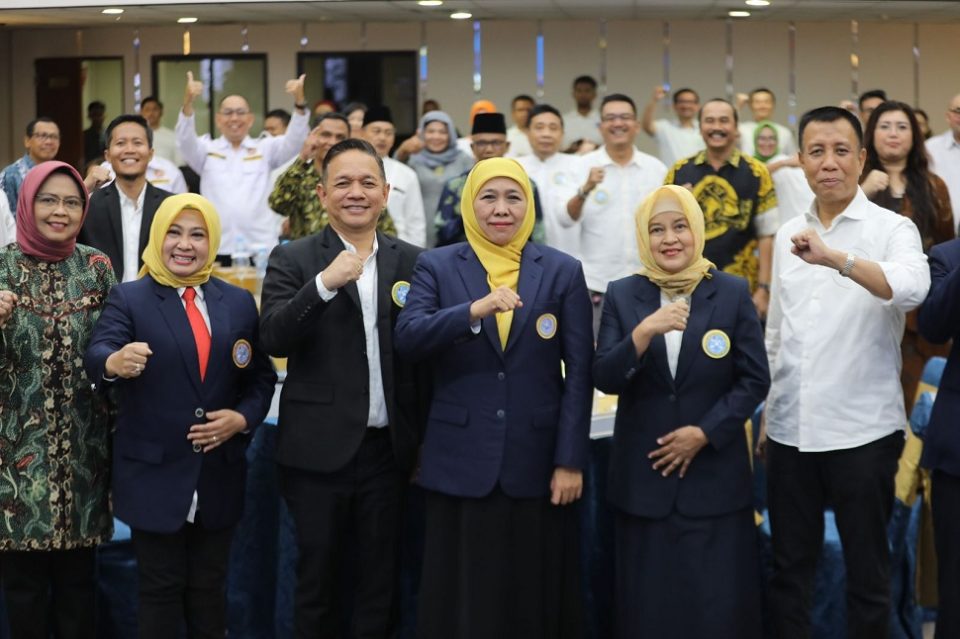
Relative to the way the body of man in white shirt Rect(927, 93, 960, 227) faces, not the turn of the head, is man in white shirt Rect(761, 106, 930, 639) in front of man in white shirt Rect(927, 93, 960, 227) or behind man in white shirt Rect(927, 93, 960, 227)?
in front

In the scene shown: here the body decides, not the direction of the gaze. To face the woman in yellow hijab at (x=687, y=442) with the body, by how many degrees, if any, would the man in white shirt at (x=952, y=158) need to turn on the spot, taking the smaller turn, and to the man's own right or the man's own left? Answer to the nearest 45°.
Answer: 0° — they already face them

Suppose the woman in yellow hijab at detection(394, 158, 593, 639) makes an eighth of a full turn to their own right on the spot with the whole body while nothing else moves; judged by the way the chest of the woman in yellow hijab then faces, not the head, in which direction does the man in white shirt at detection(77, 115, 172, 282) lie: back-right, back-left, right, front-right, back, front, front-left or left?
right

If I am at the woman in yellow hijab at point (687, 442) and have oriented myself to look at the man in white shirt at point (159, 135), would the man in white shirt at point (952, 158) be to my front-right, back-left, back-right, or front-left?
front-right

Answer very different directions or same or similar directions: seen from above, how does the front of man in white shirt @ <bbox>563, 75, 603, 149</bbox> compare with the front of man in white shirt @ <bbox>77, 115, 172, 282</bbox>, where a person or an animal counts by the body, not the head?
same or similar directions

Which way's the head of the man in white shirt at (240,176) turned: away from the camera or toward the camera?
toward the camera

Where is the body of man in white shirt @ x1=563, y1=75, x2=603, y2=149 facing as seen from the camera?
toward the camera

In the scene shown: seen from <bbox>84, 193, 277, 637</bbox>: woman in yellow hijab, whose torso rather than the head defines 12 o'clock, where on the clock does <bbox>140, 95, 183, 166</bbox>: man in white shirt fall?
The man in white shirt is roughly at 6 o'clock from the woman in yellow hijab.

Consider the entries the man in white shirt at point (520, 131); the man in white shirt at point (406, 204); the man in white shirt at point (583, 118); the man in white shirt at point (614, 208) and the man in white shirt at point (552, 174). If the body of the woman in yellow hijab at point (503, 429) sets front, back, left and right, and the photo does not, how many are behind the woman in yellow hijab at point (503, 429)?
5

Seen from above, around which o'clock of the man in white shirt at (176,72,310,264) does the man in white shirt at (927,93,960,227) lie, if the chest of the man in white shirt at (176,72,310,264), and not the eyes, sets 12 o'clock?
the man in white shirt at (927,93,960,227) is roughly at 10 o'clock from the man in white shirt at (176,72,310,264).

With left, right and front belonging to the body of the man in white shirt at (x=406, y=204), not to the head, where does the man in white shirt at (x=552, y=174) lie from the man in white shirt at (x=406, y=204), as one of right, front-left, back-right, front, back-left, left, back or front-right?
left

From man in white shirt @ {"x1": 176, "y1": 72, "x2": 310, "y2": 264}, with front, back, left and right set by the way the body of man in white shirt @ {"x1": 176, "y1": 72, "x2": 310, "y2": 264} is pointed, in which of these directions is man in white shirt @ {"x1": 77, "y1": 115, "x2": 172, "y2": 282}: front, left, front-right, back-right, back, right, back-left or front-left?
front

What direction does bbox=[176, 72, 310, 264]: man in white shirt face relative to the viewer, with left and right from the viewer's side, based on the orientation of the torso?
facing the viewer

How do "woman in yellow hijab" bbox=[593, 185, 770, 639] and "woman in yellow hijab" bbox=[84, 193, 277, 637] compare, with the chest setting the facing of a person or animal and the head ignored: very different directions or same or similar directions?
same or similar directions

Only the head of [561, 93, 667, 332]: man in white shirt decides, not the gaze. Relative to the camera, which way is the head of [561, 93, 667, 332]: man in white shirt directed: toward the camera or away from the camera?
toward the camera

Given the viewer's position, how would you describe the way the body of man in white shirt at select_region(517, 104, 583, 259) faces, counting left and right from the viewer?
facing the viewer

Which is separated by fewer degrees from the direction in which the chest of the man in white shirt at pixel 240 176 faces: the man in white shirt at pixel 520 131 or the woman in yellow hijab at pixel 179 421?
the woman in yellow hijab

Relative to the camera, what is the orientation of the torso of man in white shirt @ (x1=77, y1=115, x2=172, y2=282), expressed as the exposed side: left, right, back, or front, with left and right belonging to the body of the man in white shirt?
front

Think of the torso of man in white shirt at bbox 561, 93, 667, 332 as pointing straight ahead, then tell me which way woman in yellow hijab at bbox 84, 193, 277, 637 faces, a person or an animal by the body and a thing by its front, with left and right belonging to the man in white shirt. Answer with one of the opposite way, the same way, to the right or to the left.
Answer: the same way

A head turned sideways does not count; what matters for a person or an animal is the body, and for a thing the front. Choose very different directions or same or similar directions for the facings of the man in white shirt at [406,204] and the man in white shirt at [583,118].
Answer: same or similar directions
